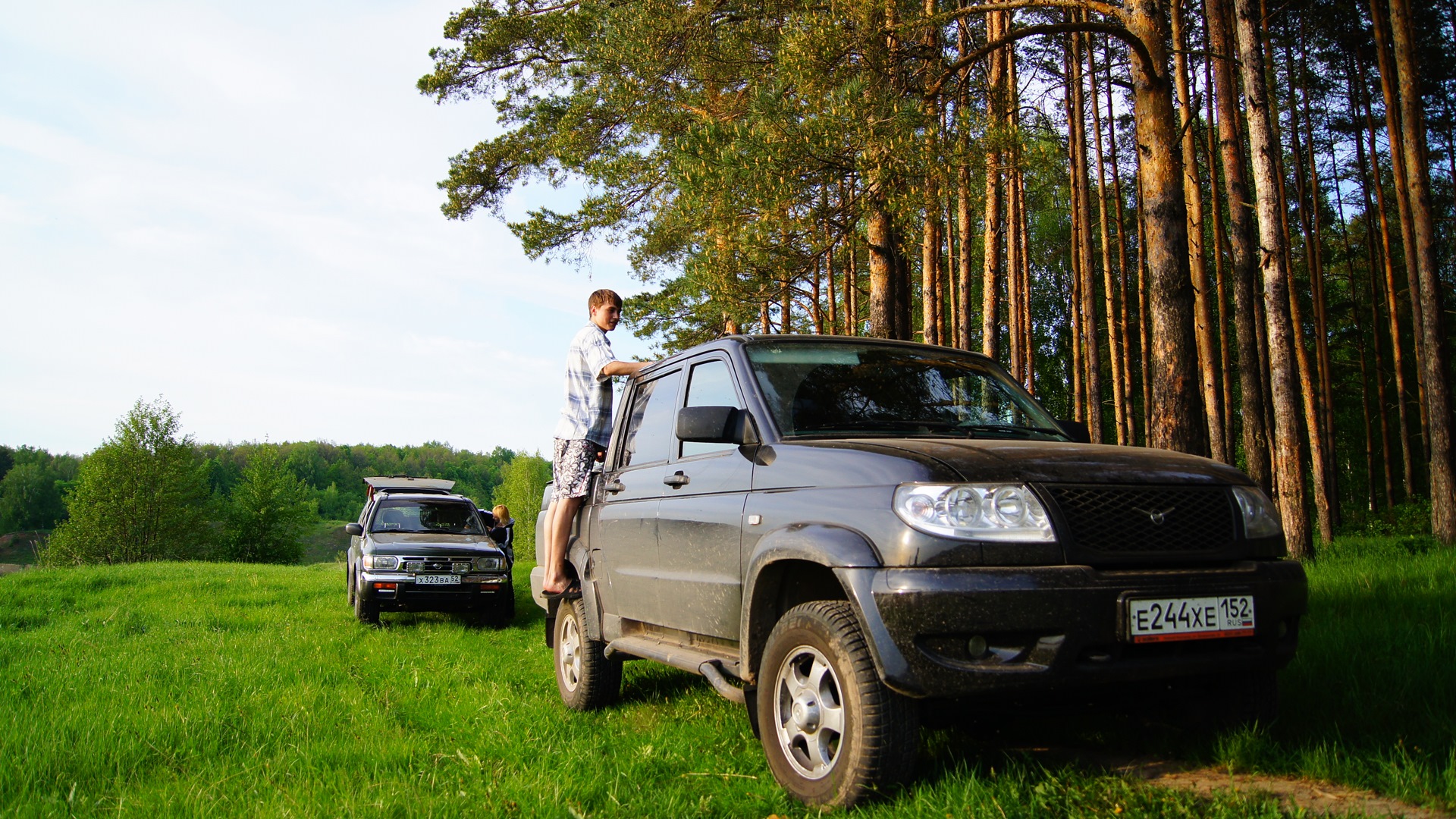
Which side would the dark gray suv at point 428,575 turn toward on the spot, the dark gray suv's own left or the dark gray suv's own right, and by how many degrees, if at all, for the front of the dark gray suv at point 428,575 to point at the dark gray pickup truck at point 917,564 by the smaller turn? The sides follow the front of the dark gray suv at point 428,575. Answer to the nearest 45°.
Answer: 0° — it already faces it

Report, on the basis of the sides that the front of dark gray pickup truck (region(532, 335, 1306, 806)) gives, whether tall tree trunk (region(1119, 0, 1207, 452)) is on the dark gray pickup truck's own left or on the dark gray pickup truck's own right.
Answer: on the dark gray pickup truck's own left

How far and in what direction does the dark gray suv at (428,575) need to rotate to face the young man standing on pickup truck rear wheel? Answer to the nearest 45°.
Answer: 0° — it already faces them

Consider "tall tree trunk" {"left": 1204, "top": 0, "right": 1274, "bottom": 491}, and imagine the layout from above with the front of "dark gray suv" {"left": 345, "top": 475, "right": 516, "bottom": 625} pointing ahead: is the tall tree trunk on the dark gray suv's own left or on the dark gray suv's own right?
on the dark gray suv's own left

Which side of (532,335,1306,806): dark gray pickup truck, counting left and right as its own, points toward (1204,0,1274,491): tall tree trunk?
left

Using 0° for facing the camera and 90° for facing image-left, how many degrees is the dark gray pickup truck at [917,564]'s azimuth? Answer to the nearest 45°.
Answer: approximately 315°

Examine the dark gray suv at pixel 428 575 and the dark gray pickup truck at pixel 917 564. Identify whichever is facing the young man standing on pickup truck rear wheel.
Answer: the dark gray suv at pixel 428 575

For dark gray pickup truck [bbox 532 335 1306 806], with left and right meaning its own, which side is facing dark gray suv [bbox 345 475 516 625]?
back

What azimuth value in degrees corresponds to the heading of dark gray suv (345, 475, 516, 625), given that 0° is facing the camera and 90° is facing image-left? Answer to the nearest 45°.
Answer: approximately 0°
